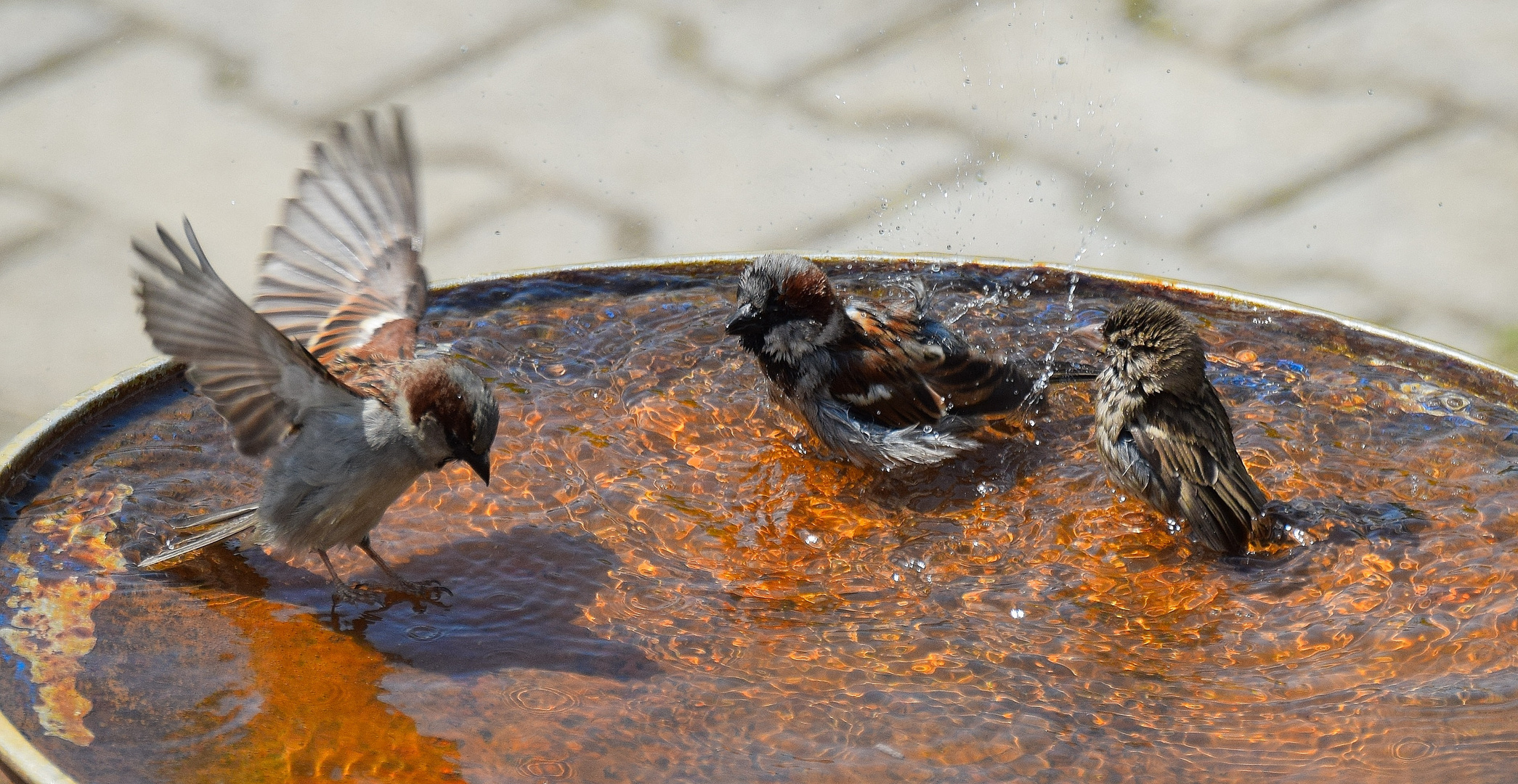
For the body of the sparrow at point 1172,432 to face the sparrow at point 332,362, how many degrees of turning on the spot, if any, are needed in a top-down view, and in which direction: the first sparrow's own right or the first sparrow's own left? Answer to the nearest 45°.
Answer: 0° — it already faces it

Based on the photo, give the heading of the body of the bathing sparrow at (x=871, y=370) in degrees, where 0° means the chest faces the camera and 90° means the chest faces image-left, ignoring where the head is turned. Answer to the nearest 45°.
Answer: approximately 90°

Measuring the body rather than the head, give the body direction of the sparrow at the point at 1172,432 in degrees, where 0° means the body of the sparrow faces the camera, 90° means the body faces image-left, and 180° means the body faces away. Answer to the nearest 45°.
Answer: approximately 90°

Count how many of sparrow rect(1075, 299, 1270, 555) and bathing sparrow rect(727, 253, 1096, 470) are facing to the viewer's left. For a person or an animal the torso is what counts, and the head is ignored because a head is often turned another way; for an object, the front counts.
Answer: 2

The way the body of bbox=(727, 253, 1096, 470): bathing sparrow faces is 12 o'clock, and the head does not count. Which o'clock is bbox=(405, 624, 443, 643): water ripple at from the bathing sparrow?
The water ripple is roughly at 10 o'clock from the bathing sparrow.

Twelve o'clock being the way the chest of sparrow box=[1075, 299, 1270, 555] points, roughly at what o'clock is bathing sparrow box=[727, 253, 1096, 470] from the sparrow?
The bathing sparrow is roughly at 1 o'clock from the sparrow.
